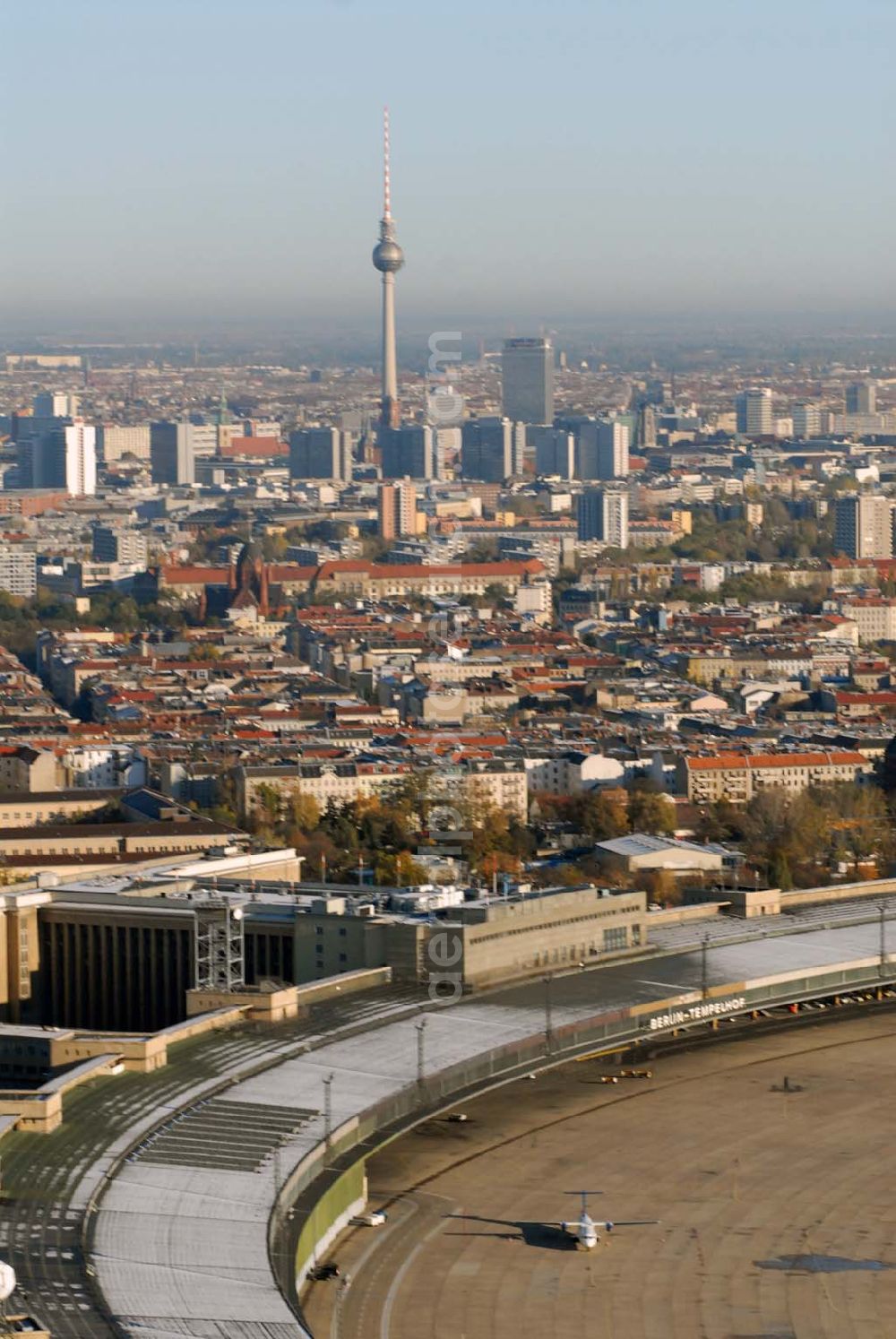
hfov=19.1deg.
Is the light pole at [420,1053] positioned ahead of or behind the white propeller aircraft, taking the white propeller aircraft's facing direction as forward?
behind

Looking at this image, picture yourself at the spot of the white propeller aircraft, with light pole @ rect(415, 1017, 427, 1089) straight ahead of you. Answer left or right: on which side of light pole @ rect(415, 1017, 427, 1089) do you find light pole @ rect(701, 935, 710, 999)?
right

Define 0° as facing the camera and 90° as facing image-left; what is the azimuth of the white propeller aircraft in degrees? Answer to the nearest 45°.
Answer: approximately 0°

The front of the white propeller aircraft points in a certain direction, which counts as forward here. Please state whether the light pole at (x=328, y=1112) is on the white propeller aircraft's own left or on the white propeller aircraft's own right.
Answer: on the white propeller aircraft's own right

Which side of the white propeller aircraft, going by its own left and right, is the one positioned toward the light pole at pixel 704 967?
back
